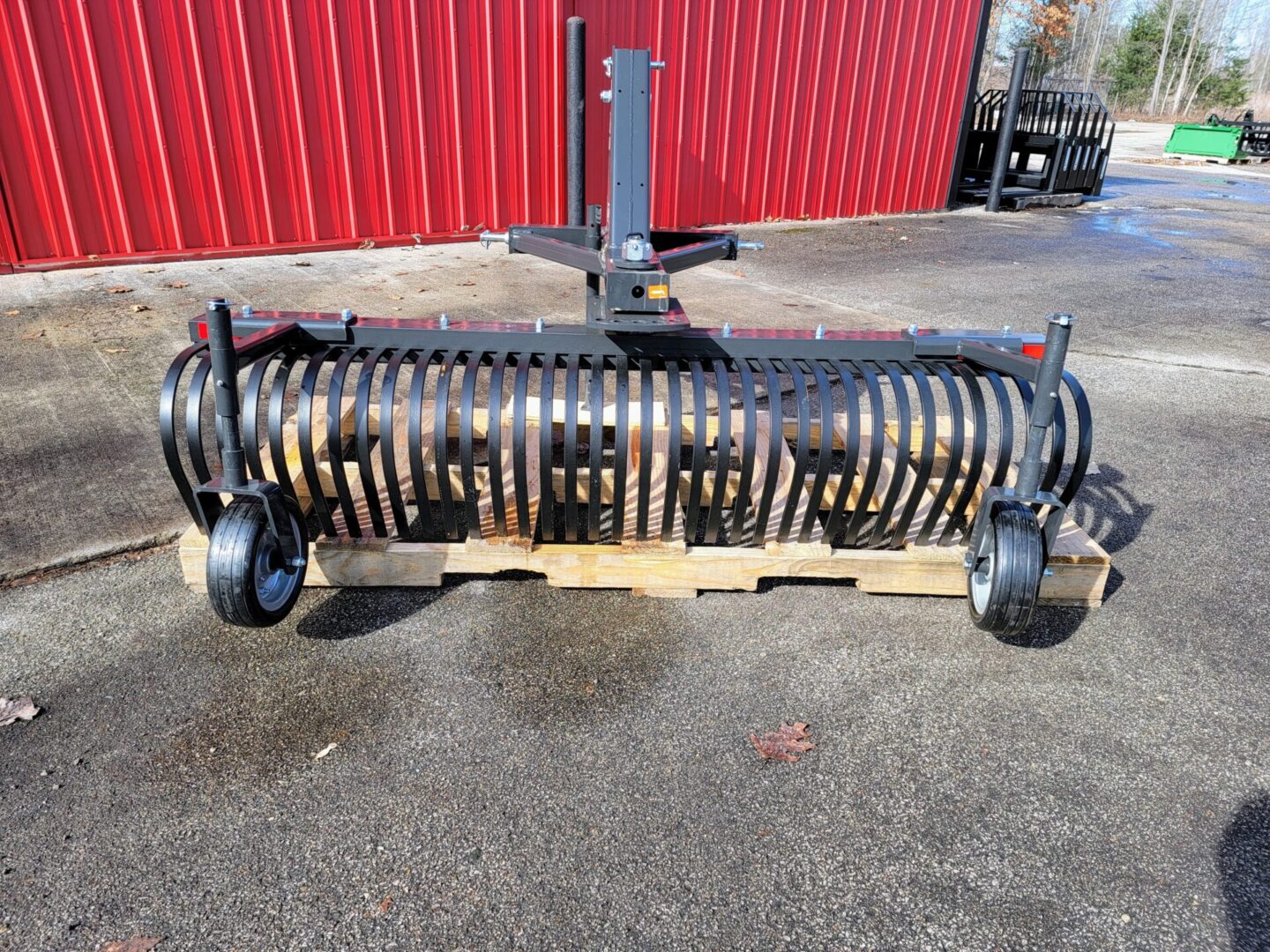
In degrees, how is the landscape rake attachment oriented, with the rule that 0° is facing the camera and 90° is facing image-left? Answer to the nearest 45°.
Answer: approximately 180°

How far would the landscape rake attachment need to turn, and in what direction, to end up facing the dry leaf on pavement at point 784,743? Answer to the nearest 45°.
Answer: approximately 135° to its right

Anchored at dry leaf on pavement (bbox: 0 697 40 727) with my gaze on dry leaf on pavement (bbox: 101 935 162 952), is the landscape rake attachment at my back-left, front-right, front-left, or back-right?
front-left

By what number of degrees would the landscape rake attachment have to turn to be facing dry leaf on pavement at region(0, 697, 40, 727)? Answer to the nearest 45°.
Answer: approximately 135° to its left

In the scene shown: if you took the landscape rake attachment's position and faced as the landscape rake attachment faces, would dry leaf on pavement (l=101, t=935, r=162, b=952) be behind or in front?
behind
